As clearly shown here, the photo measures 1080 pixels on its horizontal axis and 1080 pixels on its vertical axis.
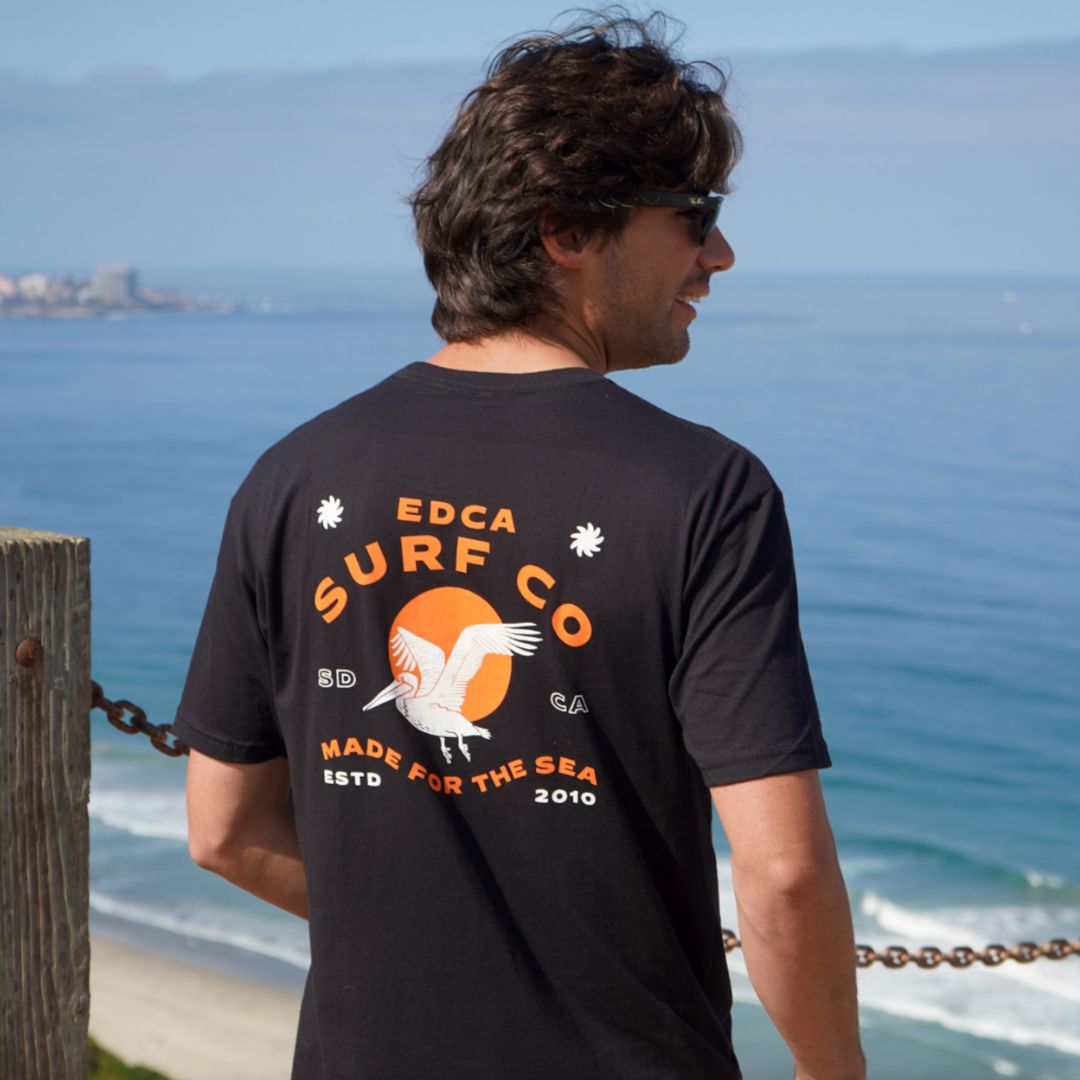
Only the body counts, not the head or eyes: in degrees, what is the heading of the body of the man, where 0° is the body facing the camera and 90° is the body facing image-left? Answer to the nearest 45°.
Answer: approximately 180°

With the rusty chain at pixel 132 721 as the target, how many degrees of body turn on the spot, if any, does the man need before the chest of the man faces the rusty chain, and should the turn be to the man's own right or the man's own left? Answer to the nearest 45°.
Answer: approximately 45° to the man's own left

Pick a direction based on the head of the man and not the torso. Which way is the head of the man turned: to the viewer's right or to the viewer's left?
to the viewer's right

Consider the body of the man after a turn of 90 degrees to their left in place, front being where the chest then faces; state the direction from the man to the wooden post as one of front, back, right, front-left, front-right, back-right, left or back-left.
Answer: front-right
